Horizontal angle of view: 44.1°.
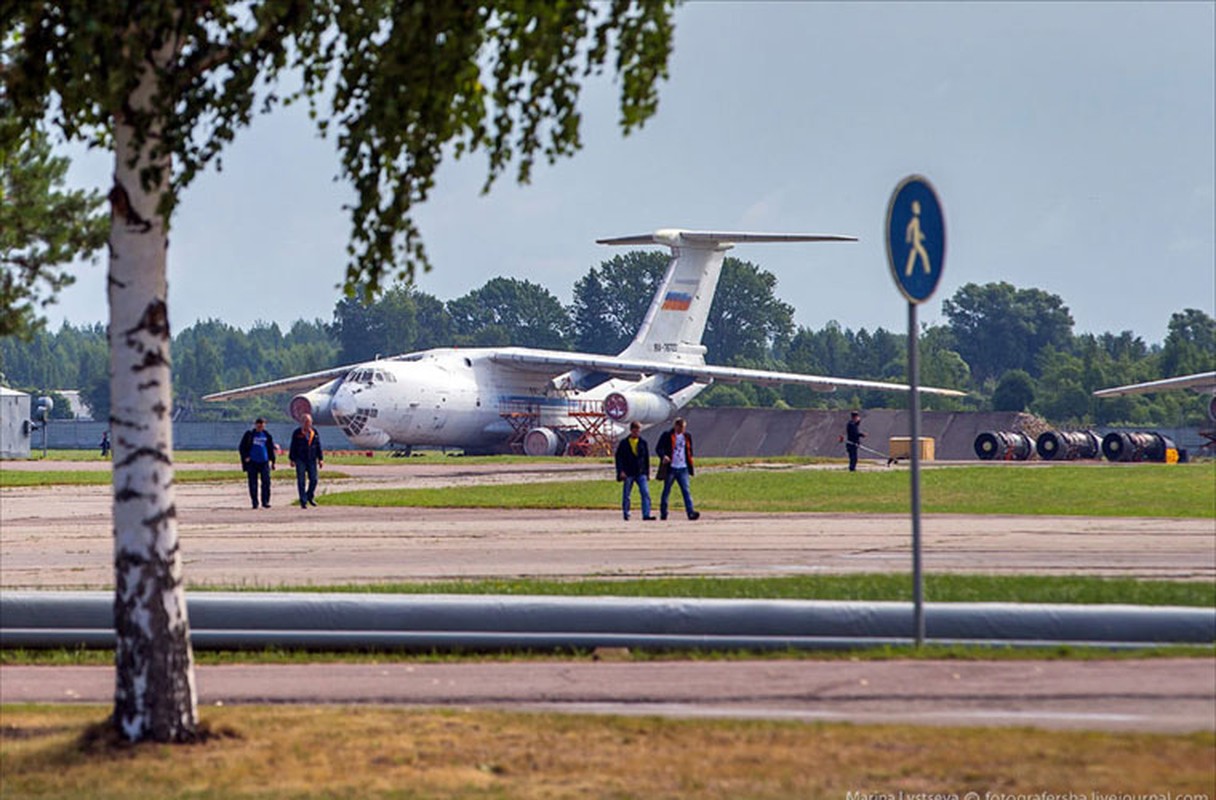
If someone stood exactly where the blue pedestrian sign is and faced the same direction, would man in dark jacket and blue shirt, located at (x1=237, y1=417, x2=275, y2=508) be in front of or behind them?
behind

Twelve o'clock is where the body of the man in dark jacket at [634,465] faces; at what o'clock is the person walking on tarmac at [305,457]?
The person walking on tarmac is roughly at 4 o'clock from the man in dark jacket.

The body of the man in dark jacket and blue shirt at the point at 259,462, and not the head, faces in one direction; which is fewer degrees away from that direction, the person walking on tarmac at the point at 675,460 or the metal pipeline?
the metal pipeline

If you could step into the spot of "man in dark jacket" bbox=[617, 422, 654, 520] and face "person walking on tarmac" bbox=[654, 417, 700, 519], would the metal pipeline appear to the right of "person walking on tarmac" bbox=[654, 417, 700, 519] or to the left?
right

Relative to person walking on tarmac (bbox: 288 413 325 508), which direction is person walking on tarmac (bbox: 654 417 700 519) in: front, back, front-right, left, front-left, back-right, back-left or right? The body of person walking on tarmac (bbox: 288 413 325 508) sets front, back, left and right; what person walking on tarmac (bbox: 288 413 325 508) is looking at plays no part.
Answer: front-left

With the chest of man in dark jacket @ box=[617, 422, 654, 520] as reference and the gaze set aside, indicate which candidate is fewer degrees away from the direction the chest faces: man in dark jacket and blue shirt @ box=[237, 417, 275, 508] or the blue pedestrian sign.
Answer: the blue pedestrian sign

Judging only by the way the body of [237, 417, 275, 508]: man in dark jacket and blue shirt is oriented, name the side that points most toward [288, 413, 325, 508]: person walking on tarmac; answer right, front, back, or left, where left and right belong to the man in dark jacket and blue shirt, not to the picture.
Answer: left

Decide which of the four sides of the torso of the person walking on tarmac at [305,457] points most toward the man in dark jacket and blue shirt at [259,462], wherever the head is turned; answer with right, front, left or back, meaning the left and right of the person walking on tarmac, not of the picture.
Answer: right

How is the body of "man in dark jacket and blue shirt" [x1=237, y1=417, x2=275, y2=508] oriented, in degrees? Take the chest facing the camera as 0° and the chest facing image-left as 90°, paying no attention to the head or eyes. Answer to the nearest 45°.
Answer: approximately 0°

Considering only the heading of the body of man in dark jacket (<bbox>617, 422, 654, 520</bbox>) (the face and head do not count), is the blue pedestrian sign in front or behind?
in front

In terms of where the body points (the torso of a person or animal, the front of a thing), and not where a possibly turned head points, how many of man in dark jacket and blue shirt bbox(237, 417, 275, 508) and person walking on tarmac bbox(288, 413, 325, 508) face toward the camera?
2
